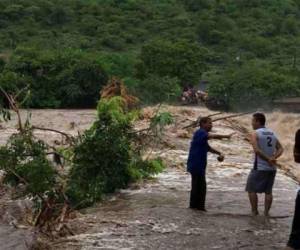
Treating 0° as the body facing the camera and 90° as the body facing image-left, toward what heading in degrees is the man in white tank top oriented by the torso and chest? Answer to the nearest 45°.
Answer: approximately 135°

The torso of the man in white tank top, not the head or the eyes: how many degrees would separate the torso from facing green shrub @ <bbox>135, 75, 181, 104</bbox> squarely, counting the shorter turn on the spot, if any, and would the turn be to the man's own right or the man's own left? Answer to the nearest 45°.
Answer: approximately 45° to the man's own right

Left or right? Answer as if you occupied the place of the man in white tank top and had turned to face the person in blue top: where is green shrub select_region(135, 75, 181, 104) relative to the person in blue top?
right

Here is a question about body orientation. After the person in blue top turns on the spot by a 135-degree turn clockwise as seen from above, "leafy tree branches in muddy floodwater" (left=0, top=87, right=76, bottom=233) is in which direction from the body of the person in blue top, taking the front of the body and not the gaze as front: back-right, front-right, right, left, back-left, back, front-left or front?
front-right

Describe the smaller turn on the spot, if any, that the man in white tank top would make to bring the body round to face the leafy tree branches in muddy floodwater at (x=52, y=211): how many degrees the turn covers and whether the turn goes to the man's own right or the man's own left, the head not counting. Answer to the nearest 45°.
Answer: approximately 45° to the man's own left

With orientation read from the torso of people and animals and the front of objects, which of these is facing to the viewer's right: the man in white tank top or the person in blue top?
the person in blue top

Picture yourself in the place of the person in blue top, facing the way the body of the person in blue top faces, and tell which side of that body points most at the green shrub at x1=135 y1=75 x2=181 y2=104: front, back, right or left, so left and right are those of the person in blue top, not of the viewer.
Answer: left

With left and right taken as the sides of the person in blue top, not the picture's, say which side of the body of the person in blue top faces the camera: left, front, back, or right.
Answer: right
